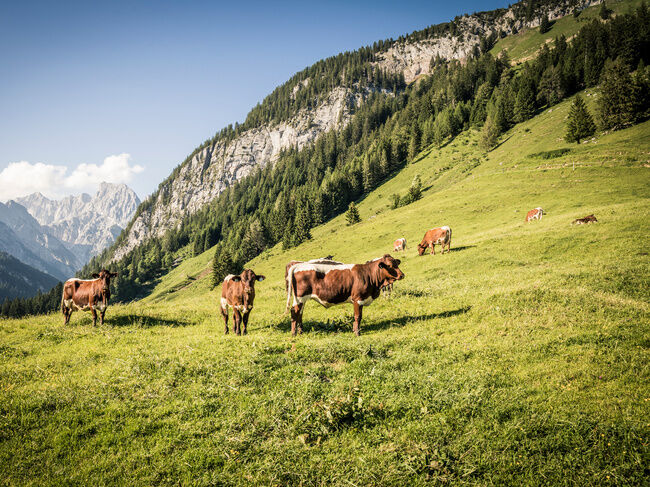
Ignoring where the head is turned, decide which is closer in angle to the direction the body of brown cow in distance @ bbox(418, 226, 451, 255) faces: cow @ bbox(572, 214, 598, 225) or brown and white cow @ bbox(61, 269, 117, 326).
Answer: the brown and white cow

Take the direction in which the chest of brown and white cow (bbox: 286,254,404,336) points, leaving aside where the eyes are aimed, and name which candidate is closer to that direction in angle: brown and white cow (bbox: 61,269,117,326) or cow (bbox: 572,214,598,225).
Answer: the cow

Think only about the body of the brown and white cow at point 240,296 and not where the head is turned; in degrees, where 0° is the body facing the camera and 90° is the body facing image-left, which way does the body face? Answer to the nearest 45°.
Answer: approximately 315°

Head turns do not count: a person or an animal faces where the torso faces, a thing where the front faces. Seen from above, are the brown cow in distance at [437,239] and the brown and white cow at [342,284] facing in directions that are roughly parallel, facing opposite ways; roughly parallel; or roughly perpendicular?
roughly parallel, facing opposite ways

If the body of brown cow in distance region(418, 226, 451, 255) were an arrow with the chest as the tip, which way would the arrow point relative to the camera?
to the viewer's left

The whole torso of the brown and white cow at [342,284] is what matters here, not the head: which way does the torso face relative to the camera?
to the viewer's right

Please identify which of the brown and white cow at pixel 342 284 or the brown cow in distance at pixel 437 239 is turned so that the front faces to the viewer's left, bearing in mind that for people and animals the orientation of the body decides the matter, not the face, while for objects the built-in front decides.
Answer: the brown cow in distance
